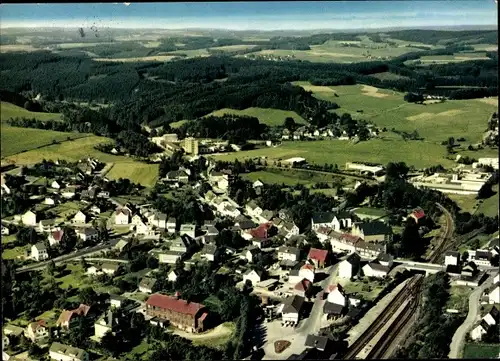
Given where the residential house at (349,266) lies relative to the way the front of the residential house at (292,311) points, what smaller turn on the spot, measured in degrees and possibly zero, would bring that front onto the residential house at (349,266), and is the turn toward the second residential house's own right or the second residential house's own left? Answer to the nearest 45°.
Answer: approximately 135° to the second residential house's own left

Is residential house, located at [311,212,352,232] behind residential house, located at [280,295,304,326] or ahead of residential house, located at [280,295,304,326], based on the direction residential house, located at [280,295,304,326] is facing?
behind

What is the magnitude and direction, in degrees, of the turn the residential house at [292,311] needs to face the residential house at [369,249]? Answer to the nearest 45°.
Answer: approximately 135° to its left

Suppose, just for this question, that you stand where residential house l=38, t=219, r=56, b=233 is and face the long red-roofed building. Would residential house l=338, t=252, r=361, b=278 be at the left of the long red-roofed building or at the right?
left

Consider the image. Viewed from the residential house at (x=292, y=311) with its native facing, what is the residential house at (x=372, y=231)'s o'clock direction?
the residential house at (x=372, y=231) is roughly at 7 o'clock from the residential house at (x=292, y=311).

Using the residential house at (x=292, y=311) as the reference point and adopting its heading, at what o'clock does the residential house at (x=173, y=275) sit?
the residential house at (x=173, y=275) is roughly at 4 o'clock from the residential house at (x=292, y=311).

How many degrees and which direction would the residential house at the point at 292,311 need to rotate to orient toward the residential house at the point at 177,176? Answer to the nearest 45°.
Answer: approximately 135° to its right

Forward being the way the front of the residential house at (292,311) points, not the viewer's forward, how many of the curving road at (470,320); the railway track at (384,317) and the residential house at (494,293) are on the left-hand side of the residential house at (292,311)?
3

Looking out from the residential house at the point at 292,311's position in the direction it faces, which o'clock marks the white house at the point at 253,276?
The white house is roughly at 5 o'clock from the residential house.

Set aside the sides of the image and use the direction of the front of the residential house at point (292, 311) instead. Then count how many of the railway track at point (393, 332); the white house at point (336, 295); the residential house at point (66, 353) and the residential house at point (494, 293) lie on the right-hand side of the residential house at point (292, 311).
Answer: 1

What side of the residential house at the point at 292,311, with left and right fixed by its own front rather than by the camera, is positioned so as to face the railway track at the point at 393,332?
left

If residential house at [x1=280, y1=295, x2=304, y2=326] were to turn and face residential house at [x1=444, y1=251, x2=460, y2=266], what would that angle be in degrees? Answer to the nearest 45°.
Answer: approximately 90° to its left

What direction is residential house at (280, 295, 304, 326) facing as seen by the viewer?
toward the camera

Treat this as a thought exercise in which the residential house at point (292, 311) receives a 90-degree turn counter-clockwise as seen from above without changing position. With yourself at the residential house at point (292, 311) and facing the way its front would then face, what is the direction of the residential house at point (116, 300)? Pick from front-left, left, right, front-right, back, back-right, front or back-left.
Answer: back

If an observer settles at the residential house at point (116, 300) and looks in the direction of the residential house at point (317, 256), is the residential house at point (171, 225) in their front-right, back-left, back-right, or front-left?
front-left

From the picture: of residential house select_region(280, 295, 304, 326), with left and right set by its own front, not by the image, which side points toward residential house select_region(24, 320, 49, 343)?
right

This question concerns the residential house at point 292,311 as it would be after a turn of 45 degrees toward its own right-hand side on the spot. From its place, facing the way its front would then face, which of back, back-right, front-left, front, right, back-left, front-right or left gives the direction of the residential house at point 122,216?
right

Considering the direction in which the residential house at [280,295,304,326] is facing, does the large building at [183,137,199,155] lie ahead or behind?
behind
